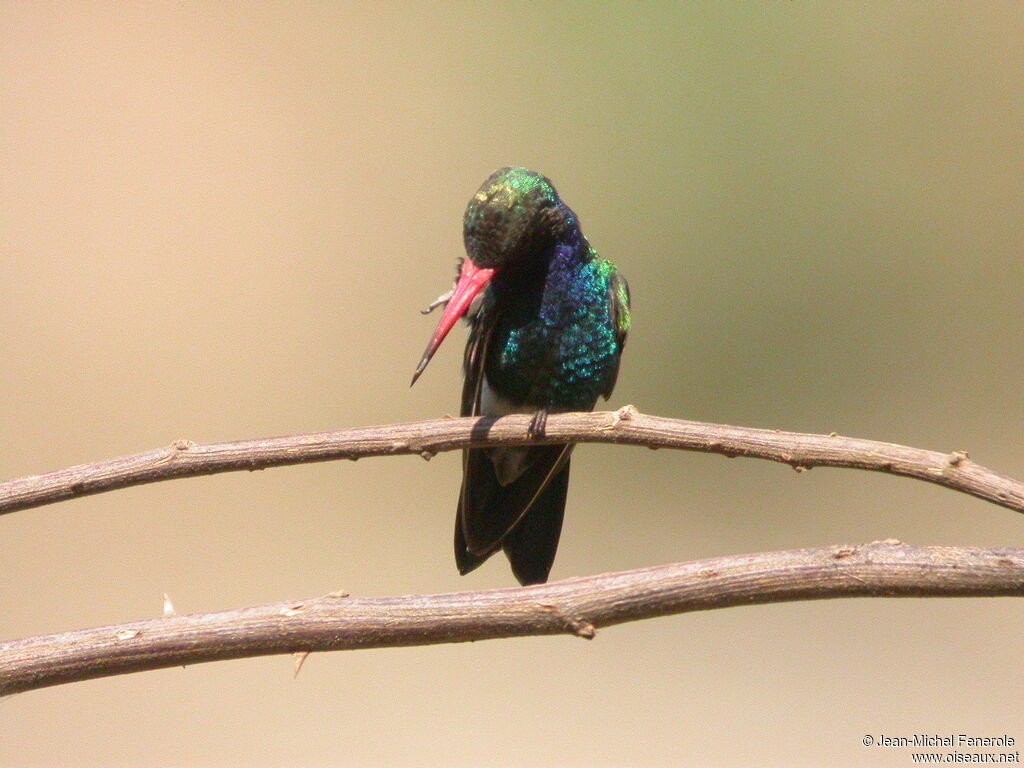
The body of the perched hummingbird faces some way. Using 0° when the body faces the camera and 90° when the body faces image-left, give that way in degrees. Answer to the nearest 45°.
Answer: approximately 0°

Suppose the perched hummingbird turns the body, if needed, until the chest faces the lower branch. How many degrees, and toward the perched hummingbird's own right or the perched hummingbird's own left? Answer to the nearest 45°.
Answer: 0° — it already faces it
